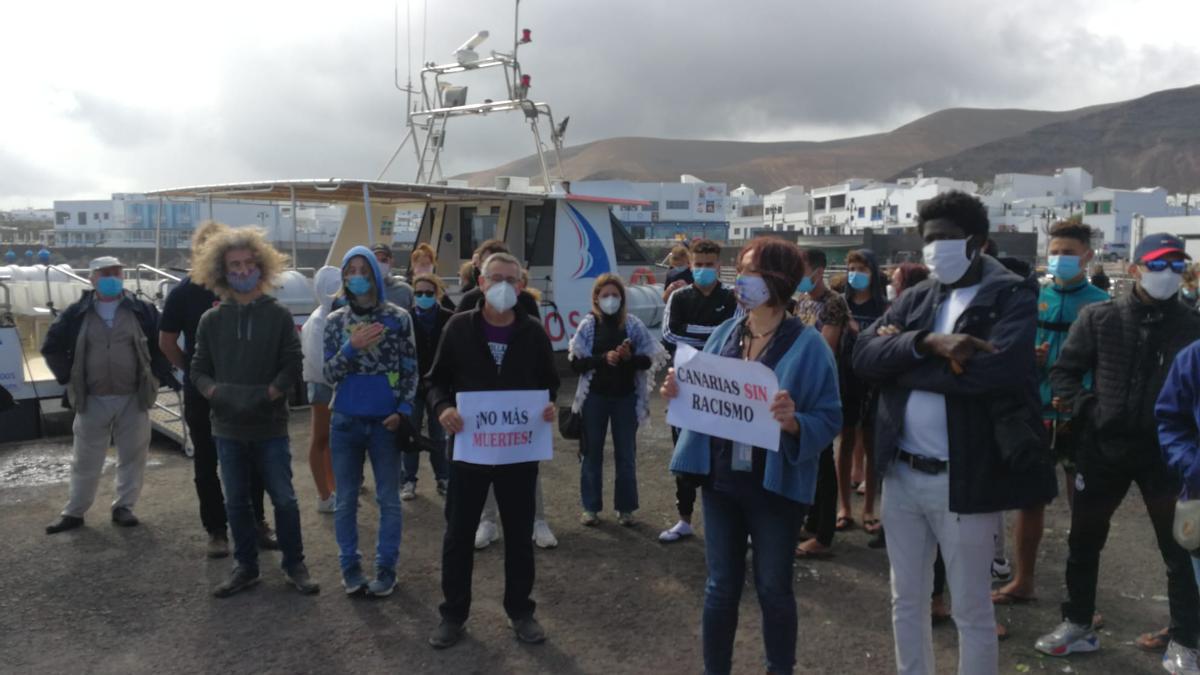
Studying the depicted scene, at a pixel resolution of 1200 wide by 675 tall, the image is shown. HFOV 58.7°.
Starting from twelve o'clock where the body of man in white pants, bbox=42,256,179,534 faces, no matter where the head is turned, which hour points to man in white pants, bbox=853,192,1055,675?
man in white pants, bbox=853,192,1055,675 is roughly at 11 o'clock from man in white pants, bbox=42,256,179,534.

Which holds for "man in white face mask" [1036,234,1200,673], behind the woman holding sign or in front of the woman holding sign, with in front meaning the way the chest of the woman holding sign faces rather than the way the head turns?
behind

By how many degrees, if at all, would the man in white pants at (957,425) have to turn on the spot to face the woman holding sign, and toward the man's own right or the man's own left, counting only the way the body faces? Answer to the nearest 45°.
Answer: approximately 45° to the man's own right

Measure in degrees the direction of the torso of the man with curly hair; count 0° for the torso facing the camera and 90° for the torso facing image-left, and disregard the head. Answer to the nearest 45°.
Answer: approximately 0°

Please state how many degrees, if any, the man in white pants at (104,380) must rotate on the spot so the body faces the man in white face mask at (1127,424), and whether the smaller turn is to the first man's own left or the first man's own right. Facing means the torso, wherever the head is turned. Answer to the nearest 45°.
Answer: approximately 45° to the first man's own left

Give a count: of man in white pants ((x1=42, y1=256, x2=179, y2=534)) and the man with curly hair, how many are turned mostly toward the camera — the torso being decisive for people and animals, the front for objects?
2

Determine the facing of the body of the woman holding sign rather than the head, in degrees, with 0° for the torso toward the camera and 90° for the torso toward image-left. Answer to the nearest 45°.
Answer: approximately 45°

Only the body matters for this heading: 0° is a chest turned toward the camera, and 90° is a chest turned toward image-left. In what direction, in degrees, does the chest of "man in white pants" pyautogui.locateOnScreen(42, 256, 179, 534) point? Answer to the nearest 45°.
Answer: approximately 0°

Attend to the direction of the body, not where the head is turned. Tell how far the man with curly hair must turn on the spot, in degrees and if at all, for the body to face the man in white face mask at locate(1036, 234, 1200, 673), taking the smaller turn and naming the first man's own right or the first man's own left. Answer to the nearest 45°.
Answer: approximately 45° to the first man's own left
